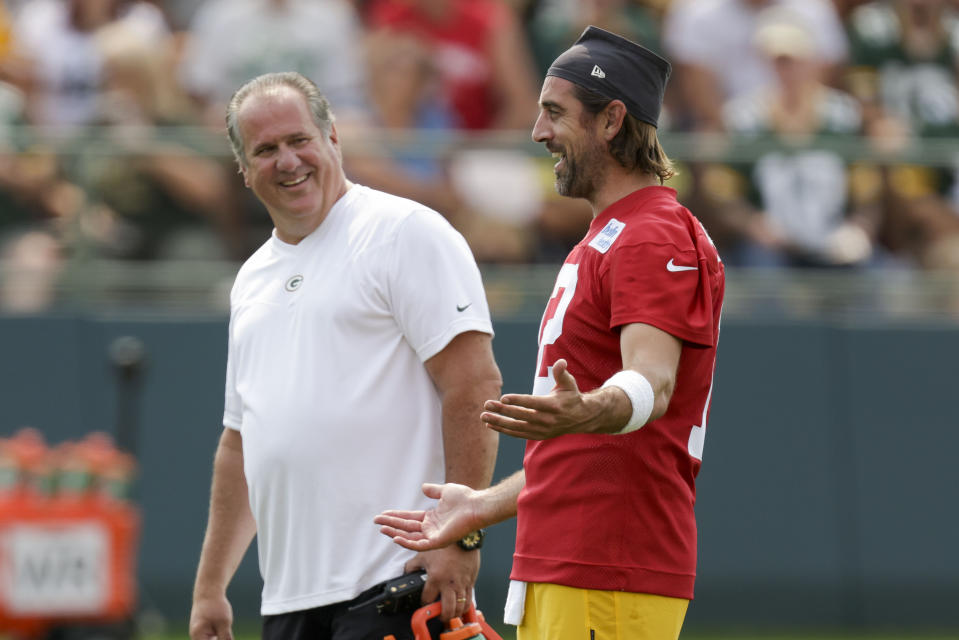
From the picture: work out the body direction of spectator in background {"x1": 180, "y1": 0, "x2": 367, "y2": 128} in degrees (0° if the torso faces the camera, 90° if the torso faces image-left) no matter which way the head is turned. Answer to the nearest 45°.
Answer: approximately 0°

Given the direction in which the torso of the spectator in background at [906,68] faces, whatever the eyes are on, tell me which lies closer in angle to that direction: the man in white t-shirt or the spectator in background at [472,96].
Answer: the man in white t-shirt

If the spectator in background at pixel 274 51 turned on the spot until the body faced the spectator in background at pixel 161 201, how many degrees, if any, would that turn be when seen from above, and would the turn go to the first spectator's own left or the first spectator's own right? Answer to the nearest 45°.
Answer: approximately 45° to the first spectator's own right

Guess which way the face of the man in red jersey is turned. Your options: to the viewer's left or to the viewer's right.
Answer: to the viewer's left

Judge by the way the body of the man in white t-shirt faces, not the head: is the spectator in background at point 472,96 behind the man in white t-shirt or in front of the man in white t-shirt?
behind

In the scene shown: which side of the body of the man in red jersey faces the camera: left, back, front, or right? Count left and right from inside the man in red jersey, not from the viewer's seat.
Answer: left

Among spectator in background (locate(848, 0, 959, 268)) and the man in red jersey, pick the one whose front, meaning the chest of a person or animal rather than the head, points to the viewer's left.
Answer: the man in red jersey

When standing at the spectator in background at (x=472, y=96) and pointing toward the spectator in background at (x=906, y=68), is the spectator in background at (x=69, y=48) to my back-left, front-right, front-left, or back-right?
back-left
